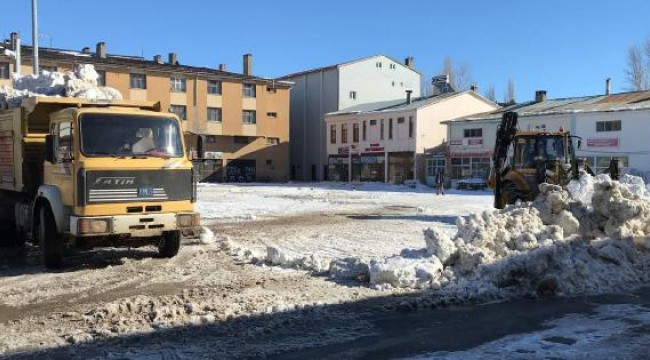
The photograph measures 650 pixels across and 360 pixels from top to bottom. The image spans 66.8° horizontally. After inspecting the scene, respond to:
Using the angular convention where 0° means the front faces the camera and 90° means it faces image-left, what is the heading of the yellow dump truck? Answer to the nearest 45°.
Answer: approximately 315°
